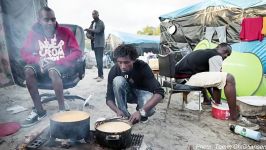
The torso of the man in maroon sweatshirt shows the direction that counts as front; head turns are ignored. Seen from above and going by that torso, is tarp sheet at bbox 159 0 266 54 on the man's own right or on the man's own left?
on the man's own left

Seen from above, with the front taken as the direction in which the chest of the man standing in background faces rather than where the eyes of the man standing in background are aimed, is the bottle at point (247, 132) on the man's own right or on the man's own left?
on the man's own left

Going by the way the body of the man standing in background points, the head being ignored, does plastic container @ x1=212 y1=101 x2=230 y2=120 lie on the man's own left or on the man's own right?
on the man's own left

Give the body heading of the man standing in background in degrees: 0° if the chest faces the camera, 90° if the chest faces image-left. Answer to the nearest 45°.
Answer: approximately 45°

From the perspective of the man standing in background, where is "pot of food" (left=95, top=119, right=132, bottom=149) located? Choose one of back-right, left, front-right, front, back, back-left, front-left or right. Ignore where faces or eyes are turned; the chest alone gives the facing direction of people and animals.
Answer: front-left

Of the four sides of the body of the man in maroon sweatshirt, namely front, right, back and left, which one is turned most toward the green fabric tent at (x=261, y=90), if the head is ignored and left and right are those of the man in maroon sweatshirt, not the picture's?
left

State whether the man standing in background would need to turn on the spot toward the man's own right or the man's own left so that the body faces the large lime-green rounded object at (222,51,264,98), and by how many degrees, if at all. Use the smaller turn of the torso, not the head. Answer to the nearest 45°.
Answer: approximately 90° to the man's own left

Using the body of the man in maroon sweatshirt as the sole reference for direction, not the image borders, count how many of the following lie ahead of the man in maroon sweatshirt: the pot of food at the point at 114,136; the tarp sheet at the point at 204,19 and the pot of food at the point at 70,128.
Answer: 2

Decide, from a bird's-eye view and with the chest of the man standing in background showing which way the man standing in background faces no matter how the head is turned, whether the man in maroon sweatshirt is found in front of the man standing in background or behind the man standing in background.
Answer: in front

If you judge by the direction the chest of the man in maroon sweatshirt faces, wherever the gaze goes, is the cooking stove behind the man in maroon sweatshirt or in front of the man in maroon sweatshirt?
in front

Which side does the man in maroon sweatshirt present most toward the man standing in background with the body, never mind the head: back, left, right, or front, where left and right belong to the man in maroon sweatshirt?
back

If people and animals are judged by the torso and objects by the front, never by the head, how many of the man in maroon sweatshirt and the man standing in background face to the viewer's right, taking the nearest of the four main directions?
0

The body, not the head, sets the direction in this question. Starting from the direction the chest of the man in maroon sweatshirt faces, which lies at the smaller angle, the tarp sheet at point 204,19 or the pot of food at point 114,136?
the pot of food

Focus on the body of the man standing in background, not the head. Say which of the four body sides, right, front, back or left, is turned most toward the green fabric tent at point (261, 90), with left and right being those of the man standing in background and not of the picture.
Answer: left

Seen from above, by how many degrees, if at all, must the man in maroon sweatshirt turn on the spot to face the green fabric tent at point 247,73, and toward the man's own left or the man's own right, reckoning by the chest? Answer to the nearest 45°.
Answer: approximately 90° to the man's own left
